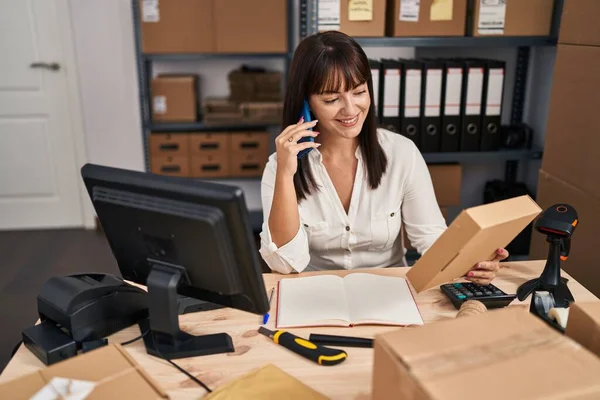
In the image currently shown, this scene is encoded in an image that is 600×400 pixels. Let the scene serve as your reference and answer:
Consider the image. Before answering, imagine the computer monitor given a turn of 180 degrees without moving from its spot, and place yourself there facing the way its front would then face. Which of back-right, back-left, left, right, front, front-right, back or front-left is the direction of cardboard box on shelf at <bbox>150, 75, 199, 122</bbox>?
back-right

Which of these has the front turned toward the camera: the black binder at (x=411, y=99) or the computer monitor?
the black binder

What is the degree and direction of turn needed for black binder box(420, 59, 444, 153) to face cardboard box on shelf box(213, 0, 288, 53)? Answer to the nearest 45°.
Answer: approximately 90° to its right

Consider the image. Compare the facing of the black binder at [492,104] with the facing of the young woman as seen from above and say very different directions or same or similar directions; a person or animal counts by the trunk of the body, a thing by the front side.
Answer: same or similar directions

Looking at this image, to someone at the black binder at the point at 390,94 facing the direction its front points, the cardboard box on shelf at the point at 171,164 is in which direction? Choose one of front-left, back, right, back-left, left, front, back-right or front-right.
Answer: right

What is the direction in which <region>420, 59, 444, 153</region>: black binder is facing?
toward the camera

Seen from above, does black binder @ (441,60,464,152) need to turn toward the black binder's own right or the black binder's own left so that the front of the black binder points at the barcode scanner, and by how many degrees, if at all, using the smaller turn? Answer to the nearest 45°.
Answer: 0° — it already faces it

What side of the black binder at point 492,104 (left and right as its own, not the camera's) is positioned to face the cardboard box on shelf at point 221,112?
right

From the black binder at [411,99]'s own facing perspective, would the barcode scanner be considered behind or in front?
in front

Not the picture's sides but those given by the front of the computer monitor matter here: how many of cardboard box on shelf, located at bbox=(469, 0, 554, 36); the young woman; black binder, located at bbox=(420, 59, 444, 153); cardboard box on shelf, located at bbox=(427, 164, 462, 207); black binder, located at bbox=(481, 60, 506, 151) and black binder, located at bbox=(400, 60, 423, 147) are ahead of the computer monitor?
6

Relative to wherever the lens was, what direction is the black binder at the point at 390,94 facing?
facing the viewer

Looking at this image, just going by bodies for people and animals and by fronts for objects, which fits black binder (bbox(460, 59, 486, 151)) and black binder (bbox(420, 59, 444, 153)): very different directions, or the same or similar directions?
same or similar directions

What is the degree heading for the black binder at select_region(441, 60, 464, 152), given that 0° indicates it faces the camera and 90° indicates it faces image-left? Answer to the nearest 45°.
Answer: approximately 0°

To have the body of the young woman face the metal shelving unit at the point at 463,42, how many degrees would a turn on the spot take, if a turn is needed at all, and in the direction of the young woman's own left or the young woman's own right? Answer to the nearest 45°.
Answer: approximately 180°

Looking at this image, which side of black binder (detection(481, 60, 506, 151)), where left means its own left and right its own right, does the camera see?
front

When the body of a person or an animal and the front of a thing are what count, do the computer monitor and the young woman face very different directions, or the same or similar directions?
very different directions
